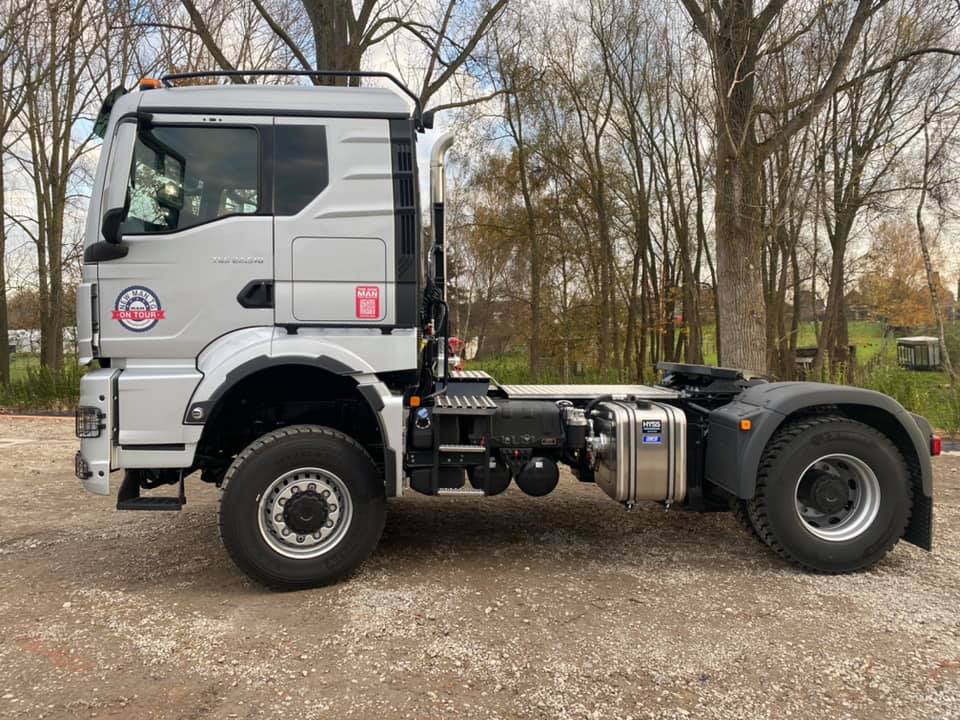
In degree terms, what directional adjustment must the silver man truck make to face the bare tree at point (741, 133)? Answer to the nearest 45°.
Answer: approximately 135° to its right

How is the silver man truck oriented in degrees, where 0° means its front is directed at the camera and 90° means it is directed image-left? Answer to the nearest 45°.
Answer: approximately 90°

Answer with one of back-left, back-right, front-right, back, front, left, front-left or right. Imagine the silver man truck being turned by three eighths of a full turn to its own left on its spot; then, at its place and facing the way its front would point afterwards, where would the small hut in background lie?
left
